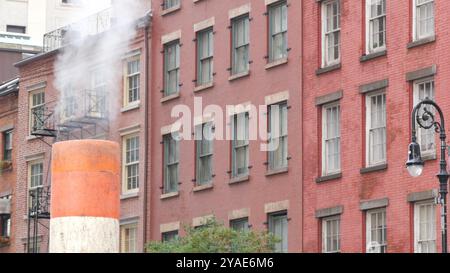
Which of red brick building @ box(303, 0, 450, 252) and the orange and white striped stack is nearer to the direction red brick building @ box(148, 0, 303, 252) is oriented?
the orange and white striped stack

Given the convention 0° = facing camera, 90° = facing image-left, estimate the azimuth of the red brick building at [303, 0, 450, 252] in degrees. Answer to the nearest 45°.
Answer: approximately 45°

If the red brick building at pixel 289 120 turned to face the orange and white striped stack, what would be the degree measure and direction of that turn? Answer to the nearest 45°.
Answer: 0° — it already faces it

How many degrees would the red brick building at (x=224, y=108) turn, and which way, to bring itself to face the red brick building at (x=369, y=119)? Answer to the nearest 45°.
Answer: approximately 90° to its left

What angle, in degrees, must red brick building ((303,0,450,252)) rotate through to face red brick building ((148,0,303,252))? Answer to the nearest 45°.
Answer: approximately 90° to its right
